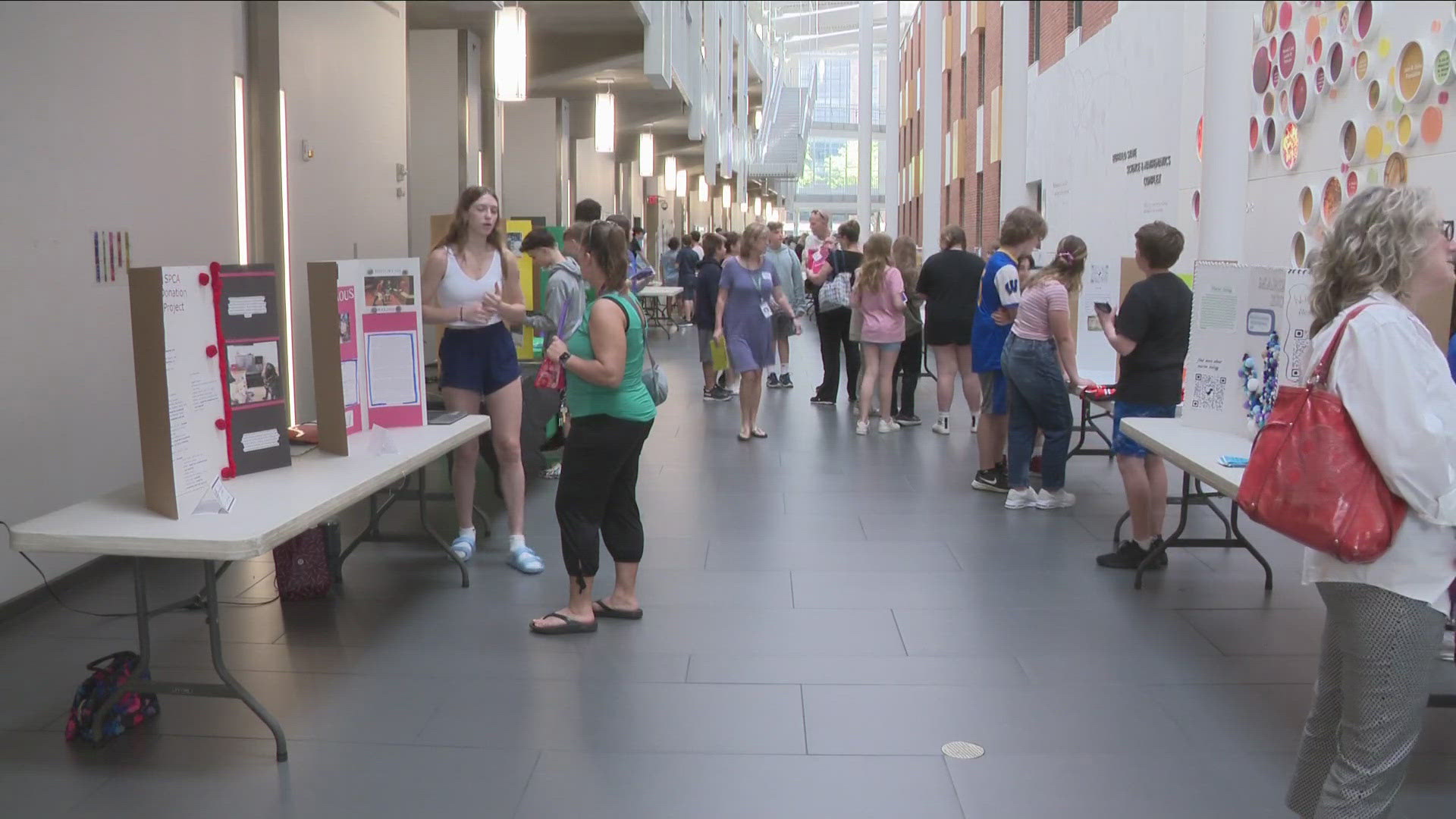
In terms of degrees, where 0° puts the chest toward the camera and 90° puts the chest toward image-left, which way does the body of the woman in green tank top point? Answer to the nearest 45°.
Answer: approximately 90°

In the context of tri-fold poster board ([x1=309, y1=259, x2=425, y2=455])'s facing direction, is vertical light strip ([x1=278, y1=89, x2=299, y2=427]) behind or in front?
behind

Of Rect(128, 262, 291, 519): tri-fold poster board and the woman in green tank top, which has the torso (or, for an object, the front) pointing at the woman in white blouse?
the tri-fold poster board

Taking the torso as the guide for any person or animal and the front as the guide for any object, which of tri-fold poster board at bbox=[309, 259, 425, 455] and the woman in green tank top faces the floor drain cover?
the tri-fold poster board

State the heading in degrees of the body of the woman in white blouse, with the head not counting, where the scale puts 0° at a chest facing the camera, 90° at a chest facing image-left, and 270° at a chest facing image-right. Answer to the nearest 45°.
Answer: approximately 270°

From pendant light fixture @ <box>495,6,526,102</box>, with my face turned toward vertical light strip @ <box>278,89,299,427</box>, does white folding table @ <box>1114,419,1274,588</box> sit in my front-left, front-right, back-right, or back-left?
front-left

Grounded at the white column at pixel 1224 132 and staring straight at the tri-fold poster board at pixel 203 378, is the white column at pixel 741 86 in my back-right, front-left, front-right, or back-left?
back-right

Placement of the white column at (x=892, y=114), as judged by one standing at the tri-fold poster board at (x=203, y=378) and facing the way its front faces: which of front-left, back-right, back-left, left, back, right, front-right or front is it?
left

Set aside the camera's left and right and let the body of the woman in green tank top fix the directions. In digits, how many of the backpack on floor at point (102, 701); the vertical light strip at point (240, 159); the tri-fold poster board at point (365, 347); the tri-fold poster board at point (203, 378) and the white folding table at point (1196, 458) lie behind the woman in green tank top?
1

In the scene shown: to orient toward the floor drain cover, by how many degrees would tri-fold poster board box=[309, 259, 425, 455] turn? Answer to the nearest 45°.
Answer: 0° — it already faces it
